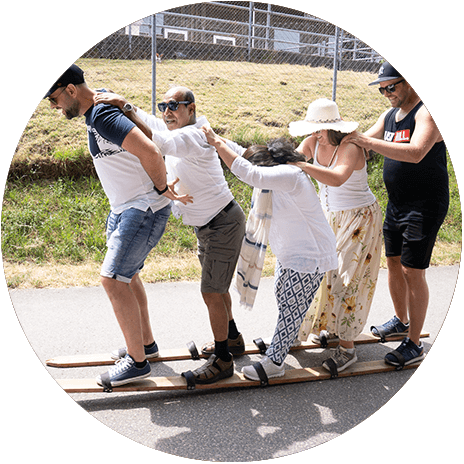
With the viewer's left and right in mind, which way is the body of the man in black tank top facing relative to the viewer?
facing the viewer and to the left of the viewer

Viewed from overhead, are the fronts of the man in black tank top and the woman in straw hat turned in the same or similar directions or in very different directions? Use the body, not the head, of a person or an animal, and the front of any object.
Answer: same or similar directions

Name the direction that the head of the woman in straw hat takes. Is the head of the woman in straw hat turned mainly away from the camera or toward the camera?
toward the camera

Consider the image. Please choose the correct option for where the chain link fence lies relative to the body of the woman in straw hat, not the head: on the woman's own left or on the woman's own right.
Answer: on the woman's own right

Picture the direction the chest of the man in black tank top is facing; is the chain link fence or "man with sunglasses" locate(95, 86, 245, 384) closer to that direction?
the man with sunglasses

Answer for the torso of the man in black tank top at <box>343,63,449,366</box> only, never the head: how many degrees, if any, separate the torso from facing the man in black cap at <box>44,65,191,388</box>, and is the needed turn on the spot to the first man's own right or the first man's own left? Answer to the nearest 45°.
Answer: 0° — they already face them

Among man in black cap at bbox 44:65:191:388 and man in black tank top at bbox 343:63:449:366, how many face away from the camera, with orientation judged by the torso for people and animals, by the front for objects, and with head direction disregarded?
0

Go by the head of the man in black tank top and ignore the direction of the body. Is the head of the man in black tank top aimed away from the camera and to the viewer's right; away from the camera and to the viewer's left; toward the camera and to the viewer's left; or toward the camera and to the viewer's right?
toward the camera and to the viewer's left

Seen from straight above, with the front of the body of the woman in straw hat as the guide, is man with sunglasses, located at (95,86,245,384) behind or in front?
in front

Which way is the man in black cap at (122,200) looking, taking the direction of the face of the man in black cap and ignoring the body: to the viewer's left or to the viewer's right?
to the viewer's left

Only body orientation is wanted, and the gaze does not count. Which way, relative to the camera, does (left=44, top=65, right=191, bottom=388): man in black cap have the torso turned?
to the viewer's left

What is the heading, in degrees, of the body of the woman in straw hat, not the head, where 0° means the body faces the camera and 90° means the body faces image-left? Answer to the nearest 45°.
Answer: approximately 45°

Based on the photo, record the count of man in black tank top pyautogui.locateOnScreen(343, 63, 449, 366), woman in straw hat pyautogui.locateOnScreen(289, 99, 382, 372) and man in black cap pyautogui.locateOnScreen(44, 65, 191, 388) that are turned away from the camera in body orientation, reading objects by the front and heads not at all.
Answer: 0

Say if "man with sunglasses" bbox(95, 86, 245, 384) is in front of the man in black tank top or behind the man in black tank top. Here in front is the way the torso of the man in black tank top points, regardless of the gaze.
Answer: in front
